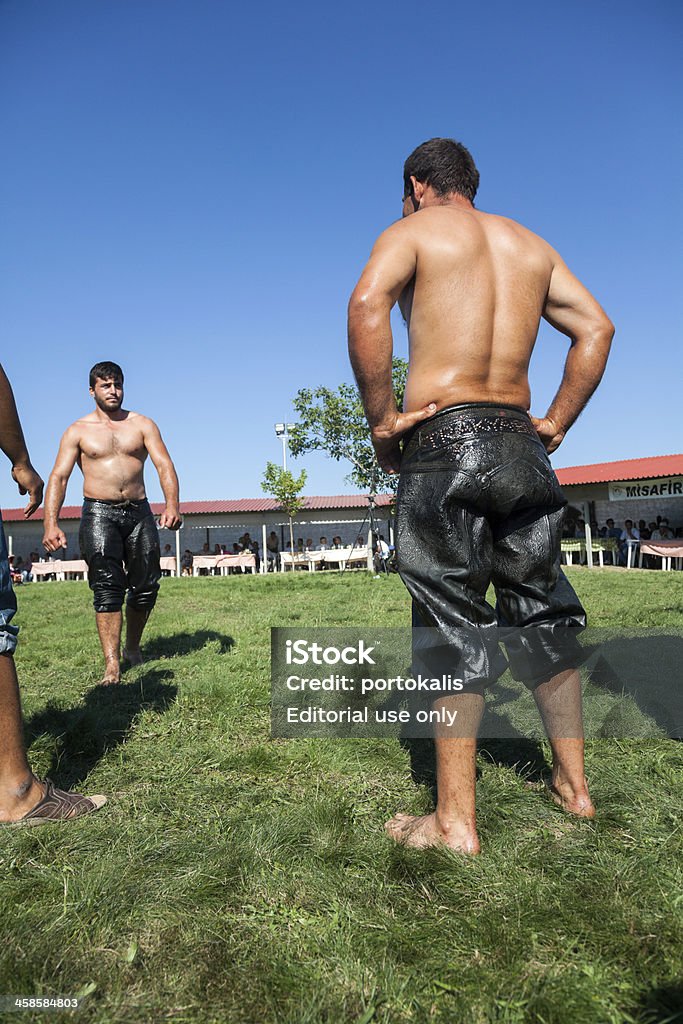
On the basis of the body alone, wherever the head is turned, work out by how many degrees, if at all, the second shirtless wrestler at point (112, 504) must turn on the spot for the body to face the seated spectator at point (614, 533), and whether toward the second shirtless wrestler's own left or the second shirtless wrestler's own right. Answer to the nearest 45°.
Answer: approximately 135° to the second shirtless wrestler's own left

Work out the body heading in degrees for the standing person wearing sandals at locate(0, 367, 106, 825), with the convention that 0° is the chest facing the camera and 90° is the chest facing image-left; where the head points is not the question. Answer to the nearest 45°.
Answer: approximately 270°

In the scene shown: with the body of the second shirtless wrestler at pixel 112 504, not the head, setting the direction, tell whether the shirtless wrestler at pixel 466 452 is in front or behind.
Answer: in front

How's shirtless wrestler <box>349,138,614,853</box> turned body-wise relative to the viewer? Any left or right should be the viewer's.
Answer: facing away from the viewer and to the left of the viewer

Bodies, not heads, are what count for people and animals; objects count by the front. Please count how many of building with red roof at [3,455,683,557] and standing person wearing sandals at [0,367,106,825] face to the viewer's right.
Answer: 1

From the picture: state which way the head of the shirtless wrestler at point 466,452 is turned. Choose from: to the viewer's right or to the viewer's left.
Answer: to the viewer's left

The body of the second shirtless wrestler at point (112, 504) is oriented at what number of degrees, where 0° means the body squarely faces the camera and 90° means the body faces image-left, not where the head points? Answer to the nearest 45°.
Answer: approximately 0°
